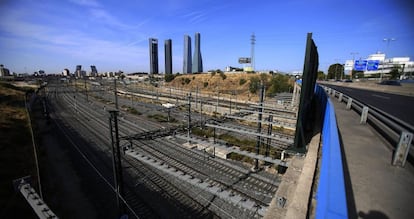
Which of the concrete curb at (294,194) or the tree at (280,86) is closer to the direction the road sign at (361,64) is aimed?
the concrete curb

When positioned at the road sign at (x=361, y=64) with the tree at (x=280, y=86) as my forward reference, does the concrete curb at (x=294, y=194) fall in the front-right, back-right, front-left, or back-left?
front-left

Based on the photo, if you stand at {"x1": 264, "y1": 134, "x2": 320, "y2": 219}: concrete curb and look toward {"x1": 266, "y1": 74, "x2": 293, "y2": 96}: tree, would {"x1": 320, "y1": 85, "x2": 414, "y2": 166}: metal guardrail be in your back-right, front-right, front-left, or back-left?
front-right

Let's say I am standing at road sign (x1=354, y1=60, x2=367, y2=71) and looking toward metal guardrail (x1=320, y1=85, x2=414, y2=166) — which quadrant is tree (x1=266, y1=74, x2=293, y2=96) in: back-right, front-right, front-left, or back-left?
front-right

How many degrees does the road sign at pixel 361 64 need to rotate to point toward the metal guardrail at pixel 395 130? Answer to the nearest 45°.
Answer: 0° — it already faces it

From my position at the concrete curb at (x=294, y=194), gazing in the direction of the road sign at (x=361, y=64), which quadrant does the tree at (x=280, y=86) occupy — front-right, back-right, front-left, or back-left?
front-left

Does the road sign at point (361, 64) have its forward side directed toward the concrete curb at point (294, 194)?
yes

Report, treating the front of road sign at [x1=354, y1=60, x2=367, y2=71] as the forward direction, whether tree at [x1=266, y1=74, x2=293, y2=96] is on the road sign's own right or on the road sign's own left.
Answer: on the road sign's own right

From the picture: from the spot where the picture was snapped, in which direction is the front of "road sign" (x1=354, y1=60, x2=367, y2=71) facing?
facing the viewer
